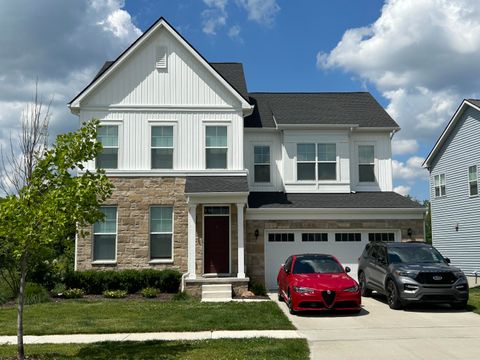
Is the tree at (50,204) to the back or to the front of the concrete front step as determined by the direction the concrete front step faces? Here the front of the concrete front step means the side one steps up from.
to the front

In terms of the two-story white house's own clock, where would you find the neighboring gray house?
The neighboring gray house is roughly at 8 o'clock from the two-story white house.

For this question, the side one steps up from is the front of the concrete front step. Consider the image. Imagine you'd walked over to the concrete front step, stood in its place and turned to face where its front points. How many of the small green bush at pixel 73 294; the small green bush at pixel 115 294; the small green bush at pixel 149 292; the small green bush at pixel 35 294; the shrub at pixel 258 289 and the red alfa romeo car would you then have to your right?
4

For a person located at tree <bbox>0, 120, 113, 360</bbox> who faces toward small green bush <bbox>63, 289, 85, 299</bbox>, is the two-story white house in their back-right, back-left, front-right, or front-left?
front-right

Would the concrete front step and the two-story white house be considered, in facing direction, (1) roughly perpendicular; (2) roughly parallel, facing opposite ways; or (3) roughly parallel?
roughly parallel

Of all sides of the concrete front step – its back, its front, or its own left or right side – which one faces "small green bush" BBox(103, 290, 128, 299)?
right

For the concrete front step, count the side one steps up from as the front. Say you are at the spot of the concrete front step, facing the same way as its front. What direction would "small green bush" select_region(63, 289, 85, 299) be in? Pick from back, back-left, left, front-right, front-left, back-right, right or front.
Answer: right

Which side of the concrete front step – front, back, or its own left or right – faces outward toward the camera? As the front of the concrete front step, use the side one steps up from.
front

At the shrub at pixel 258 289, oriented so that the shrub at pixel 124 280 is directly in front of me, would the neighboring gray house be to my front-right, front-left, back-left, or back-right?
back-right

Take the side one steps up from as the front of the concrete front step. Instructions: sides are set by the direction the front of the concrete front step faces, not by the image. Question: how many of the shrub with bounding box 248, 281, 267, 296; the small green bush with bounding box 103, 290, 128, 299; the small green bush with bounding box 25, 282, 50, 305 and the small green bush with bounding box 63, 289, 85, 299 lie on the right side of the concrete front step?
3

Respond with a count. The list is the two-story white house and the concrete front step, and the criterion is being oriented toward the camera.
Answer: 2

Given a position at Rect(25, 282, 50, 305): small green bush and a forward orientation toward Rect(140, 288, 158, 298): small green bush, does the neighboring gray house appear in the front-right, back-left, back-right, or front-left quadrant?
front-left
